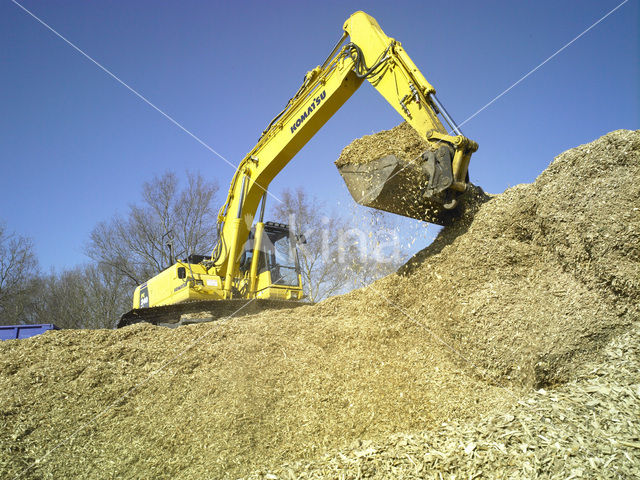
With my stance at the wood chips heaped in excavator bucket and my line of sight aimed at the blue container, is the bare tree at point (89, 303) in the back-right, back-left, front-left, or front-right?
front-right

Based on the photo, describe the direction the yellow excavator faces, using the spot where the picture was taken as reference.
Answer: facing the viewer and to the right of the viewer

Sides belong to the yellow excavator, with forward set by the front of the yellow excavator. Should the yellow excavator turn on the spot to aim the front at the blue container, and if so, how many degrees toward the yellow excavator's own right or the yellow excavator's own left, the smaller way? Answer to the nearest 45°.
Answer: approximately 180°

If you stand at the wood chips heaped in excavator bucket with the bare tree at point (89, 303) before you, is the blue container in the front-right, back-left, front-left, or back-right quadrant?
front-left

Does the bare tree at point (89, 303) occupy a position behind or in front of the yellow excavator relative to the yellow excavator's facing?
behind
